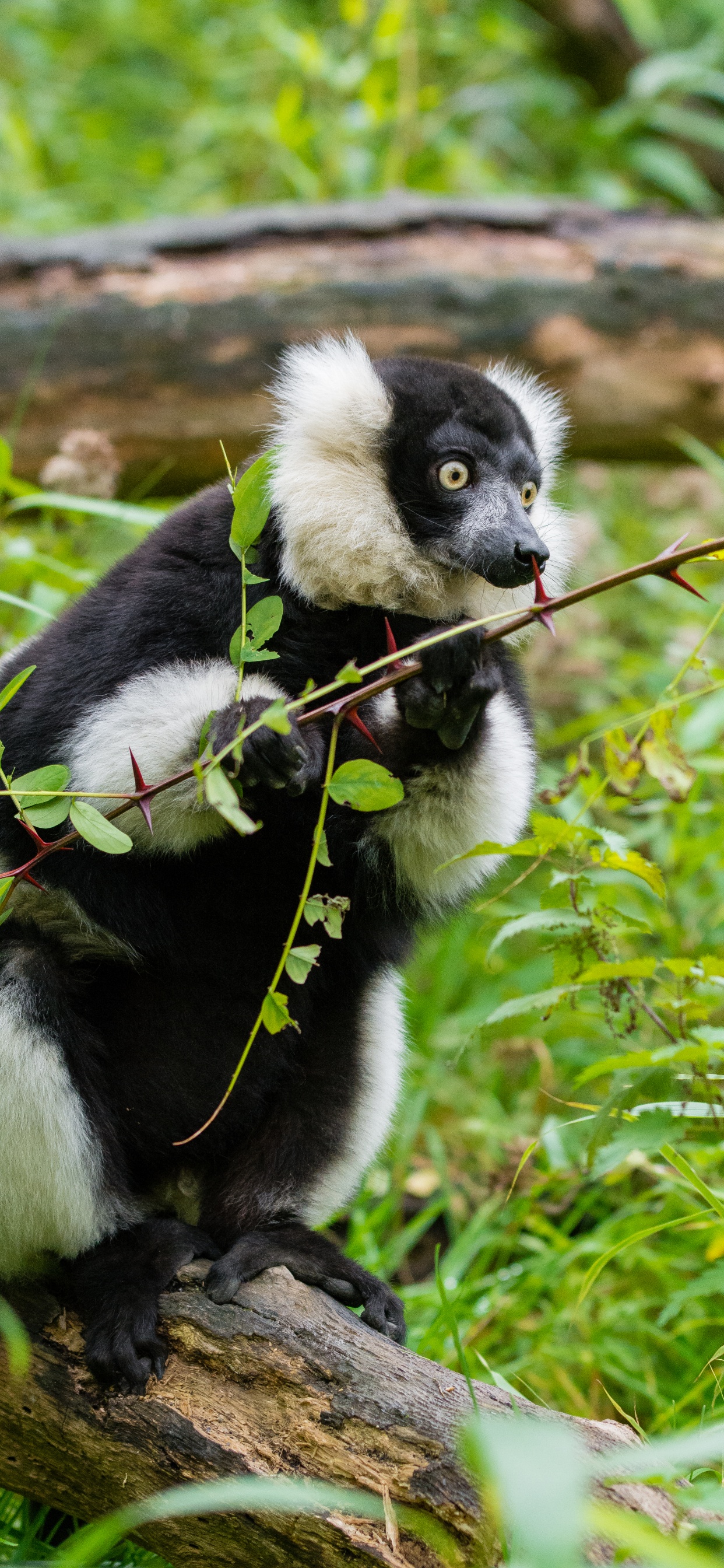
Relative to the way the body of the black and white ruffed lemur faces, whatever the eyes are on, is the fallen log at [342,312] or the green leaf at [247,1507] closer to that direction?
the green leaf

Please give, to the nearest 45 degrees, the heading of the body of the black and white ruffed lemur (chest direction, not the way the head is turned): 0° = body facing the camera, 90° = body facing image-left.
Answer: approximately 315°

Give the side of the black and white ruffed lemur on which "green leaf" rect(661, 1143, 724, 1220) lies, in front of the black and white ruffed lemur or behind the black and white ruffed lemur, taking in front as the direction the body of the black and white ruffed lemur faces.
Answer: in front

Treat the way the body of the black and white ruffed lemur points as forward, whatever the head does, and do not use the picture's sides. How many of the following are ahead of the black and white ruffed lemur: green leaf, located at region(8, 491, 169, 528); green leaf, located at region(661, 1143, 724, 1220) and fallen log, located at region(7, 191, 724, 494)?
1
